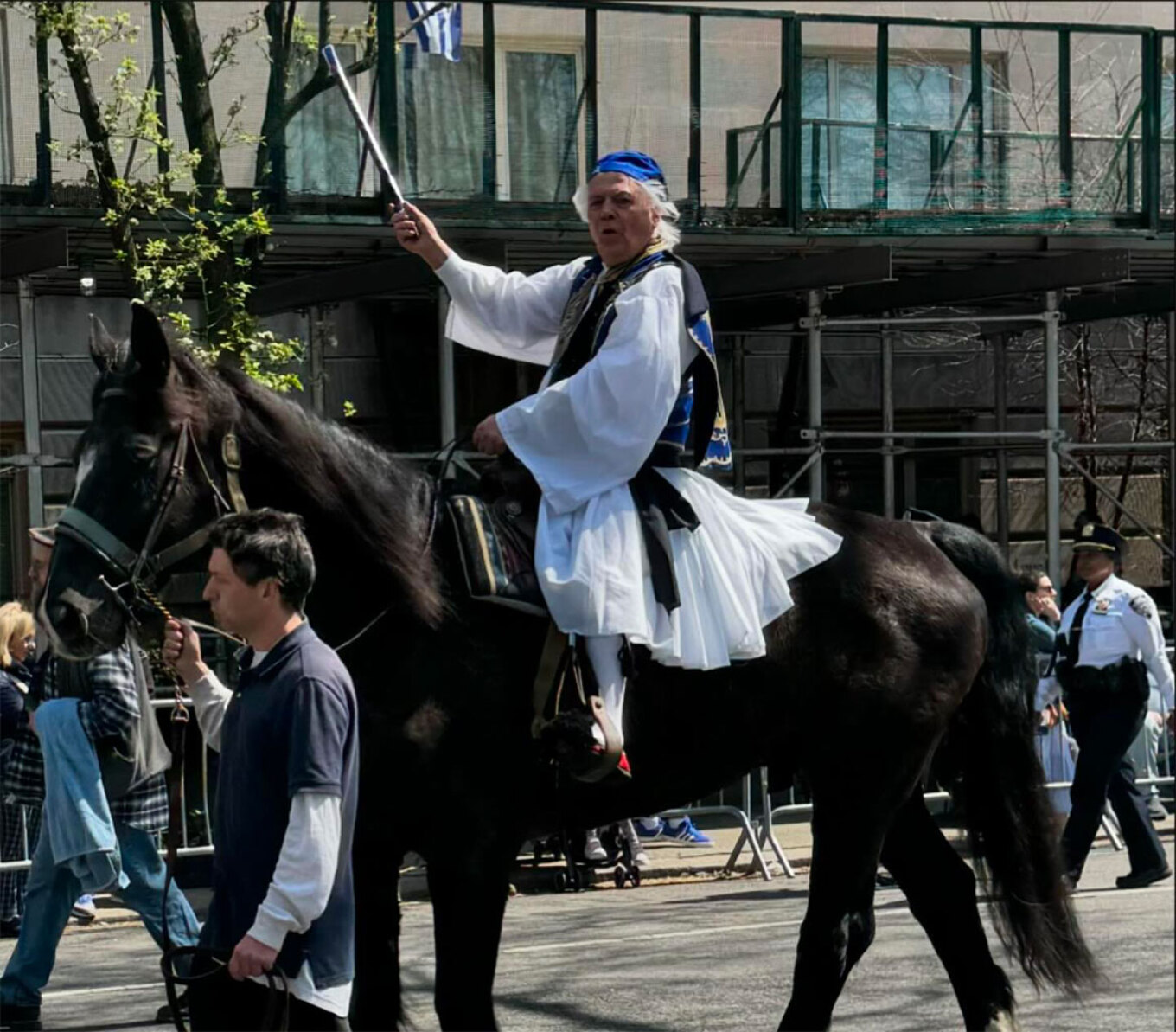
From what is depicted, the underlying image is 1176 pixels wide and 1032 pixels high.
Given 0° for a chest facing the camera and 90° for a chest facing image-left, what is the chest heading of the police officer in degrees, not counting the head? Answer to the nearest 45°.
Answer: approximately 45°

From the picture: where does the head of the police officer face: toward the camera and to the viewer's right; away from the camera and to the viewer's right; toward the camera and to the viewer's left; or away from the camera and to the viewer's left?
toward the camera and to the viewer's left

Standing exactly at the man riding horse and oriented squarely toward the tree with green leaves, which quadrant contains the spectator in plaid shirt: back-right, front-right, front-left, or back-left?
front-left

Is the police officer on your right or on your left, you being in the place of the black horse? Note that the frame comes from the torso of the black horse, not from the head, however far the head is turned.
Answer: on your right

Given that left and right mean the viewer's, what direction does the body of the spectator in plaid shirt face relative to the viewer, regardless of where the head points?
facing to the left of the viewer

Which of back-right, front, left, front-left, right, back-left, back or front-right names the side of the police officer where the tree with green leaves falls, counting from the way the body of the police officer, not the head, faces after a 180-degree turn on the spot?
back-left

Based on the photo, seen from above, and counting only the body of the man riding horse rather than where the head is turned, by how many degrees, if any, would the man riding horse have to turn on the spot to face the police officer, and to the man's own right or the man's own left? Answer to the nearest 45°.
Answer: approximately 180°

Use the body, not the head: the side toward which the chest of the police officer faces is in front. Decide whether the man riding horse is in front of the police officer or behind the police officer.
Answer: in front

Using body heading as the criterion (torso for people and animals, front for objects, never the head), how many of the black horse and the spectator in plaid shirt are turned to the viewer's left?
2

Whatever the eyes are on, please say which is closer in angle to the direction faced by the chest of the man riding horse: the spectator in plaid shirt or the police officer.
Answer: the spectator in plaid shirt

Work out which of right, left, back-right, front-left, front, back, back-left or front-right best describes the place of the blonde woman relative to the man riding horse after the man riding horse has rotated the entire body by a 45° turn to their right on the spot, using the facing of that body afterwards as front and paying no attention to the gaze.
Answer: front-right

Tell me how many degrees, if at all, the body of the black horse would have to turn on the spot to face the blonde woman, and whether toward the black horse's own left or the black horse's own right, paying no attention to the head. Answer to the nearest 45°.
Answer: approximately 45° to the black horse's own right

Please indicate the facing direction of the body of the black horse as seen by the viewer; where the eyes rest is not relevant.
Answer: to the viewer's left

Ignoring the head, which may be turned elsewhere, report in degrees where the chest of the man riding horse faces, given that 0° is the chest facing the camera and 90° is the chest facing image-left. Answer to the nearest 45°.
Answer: approximately 45°

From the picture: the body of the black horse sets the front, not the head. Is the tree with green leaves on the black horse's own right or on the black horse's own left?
on the black horse's own right
